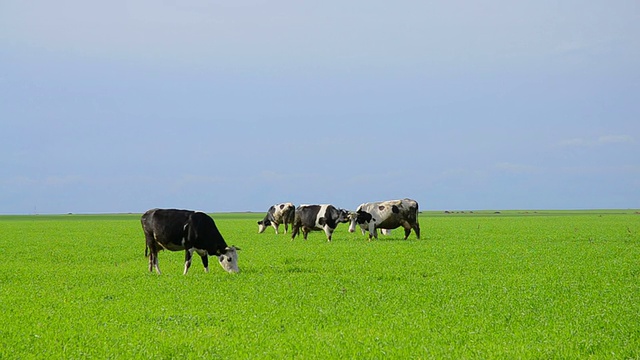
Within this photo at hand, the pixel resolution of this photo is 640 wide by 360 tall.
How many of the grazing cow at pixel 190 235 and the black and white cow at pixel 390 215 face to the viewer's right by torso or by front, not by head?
1

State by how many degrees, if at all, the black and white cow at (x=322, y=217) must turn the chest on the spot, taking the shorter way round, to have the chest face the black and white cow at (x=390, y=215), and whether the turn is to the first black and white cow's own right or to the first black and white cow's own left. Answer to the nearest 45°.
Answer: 0° — it already faces it

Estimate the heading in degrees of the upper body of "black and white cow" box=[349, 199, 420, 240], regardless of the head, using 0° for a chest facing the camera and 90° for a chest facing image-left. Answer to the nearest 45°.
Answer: approximately 90°

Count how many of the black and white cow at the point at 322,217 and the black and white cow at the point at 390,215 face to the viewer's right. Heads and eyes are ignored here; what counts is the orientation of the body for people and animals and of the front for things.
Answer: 1

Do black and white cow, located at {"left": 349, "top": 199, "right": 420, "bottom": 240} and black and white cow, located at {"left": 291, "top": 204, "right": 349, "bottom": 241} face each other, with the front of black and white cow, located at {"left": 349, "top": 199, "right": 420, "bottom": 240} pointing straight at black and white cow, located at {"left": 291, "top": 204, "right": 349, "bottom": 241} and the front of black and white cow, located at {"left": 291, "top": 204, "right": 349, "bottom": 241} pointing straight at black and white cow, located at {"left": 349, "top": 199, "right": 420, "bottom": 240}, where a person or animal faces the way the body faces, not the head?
yes

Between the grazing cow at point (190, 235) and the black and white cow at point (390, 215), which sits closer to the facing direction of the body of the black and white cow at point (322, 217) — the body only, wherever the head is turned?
the black and white cow

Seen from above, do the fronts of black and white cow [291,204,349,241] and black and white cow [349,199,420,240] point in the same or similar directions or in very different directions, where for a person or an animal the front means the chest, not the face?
very different directions

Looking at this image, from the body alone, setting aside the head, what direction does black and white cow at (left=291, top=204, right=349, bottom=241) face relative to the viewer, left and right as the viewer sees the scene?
facing to the right of the viewer

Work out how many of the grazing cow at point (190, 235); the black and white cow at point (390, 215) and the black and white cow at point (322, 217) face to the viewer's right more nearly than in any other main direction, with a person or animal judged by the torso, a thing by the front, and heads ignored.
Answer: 2

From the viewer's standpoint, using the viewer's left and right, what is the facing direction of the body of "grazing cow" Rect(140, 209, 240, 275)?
facing to the right of the viewer

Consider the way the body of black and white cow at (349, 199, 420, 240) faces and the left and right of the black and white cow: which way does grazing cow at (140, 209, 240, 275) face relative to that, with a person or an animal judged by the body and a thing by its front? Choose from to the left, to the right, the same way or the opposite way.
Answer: the opposite way

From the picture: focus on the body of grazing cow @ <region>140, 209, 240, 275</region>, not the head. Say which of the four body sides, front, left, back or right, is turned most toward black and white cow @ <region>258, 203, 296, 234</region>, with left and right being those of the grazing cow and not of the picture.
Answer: left

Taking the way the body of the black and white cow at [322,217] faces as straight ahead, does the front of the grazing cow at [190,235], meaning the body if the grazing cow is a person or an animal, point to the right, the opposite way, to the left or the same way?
the same way

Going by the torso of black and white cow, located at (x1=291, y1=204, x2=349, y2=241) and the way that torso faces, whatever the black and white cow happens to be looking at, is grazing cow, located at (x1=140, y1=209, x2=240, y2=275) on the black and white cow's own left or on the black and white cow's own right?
on the black and white cow's own right

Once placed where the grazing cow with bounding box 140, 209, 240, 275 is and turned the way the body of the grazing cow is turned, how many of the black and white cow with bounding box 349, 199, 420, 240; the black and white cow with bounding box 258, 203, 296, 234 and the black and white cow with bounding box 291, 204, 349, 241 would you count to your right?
0

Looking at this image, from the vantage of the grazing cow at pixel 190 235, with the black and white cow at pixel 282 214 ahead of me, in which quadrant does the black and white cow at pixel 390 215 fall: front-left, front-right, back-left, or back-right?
front-right

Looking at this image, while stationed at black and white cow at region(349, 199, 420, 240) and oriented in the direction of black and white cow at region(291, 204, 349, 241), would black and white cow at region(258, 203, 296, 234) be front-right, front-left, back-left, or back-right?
front-right

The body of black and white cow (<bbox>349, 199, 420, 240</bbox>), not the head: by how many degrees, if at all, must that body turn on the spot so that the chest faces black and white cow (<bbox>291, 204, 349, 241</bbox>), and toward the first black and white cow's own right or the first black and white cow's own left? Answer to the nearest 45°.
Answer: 0° — it already faces it

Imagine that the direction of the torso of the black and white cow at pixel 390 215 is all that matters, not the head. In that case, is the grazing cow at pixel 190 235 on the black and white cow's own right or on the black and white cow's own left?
on the black and white cow's own left
